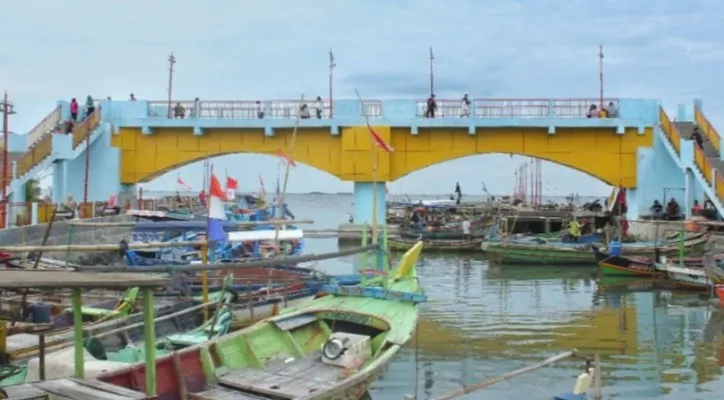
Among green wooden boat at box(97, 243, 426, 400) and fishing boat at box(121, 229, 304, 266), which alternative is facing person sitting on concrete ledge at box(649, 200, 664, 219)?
the green wooden boat

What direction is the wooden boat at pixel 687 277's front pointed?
to the viewer's left

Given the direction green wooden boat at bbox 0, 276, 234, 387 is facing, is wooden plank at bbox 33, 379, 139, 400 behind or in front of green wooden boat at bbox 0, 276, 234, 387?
behind

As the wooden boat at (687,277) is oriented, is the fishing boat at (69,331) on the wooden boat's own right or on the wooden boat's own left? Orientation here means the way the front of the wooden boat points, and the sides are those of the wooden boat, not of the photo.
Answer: on the wooden boat's own left
